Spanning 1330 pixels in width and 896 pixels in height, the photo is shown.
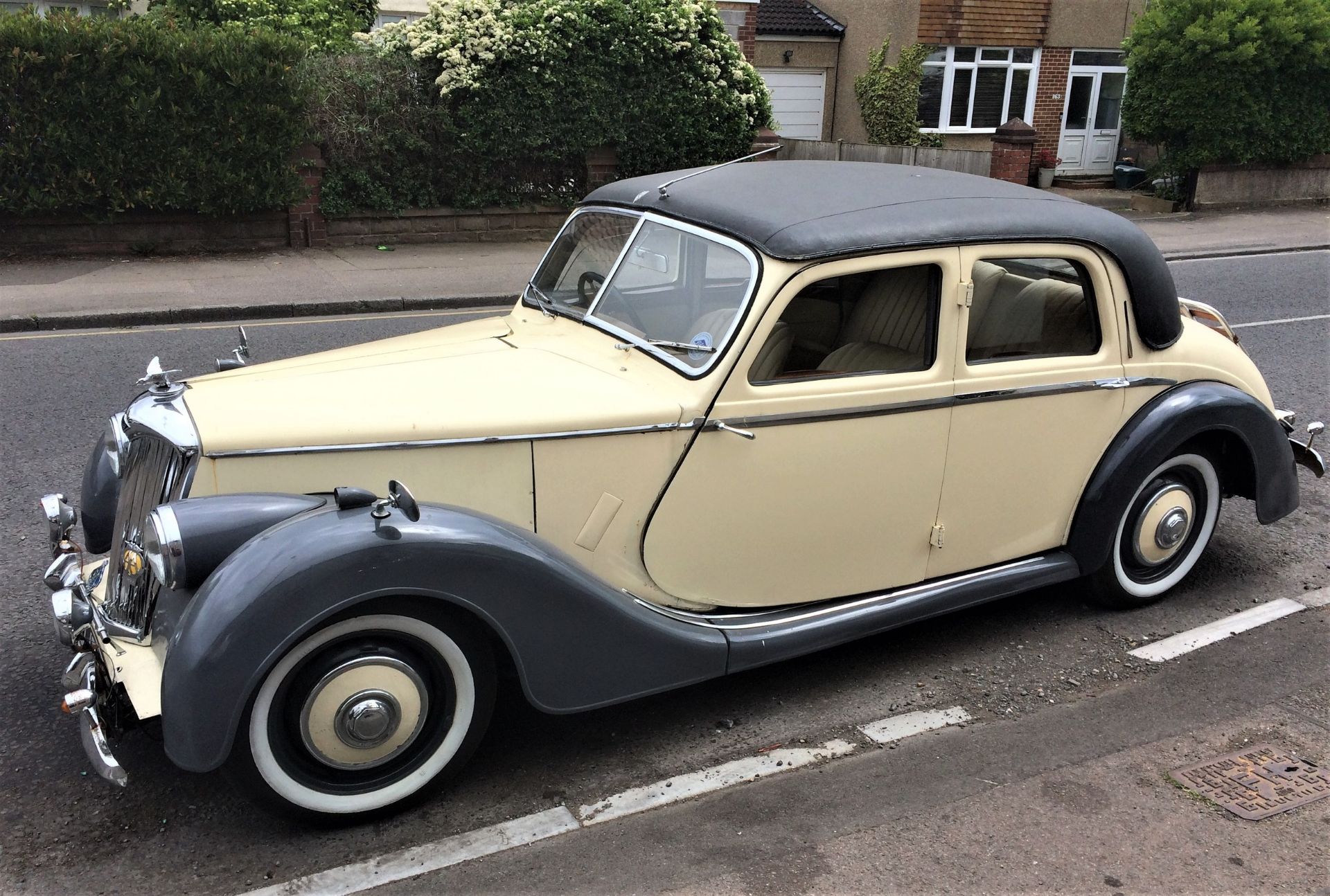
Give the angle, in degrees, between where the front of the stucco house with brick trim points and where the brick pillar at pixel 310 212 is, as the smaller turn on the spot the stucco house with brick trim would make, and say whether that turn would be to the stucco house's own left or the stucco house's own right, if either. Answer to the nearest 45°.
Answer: approximately 45° to the stucco house's own right

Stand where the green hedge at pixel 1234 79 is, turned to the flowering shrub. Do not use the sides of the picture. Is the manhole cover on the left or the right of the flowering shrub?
left

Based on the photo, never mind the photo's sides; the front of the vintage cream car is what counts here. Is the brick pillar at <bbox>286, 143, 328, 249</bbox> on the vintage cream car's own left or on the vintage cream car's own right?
on the vintage cream car's own right

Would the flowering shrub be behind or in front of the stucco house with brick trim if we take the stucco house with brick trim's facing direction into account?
in front

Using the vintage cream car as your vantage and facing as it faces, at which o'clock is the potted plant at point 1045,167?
The potted plant is roughly at 5 o'clock from the vintage cream car.

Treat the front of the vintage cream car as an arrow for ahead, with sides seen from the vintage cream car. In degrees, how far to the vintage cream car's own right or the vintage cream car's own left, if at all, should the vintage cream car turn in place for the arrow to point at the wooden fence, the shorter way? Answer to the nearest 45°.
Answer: approximately 135° to the vintage cream car's own right

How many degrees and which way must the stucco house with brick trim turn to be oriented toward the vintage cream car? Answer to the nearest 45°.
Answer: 0° — it already faces it

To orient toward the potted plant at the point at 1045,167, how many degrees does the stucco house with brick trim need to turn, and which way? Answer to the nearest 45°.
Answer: approximately 45° to its left

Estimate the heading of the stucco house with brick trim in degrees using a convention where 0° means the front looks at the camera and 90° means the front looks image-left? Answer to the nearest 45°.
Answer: approximately 0°

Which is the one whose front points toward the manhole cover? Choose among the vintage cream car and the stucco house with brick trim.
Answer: the stucco house with brick trim

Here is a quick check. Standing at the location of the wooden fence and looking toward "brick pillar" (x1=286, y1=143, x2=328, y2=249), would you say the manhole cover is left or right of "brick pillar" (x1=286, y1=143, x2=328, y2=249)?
left

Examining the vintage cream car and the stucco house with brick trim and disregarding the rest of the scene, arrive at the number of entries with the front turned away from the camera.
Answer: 0

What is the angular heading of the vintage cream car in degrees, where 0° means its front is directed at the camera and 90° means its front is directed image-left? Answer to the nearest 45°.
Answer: approximately 45°

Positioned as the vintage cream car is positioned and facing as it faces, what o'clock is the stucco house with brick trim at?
The stucco house with brick trim is roughly at 5 o'clock from the vintage cream car.

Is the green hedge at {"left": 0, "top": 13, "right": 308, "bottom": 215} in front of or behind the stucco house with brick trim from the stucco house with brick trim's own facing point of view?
in front

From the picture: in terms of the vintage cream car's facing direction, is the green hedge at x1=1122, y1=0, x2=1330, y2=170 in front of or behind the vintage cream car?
behind
